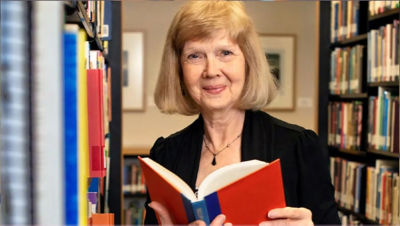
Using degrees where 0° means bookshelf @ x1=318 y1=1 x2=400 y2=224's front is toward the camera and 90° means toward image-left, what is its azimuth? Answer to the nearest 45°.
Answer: approximately 45°

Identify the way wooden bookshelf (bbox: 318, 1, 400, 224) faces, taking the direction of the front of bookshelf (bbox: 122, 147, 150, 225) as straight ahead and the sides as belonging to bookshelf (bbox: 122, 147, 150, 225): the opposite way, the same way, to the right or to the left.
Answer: to the right

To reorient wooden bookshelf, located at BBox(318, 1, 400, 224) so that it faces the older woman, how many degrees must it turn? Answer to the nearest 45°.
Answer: approximately 45° to its left

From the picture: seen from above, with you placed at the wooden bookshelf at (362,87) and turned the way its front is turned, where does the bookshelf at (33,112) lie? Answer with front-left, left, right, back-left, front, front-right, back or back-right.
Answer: front-left

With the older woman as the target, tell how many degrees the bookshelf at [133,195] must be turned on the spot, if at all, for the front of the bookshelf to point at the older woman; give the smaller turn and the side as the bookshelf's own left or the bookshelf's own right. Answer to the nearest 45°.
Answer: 0° — it already faces them

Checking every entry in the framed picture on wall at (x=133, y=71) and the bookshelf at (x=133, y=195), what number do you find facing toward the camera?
2
